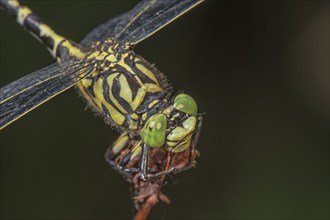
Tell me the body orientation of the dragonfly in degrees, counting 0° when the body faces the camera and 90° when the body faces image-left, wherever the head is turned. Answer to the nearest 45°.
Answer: approximately 315°
